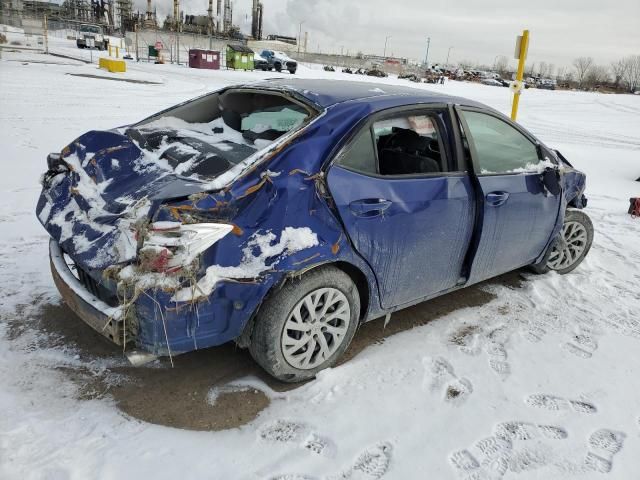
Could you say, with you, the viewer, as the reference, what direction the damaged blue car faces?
facing away from the viewer and to the right of the viewer

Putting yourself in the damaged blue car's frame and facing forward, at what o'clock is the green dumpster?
The green dumpster is roughly at 10 o'clock from the damaged blue car.

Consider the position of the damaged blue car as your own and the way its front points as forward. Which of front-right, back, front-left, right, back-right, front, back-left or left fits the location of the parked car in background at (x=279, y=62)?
front-left

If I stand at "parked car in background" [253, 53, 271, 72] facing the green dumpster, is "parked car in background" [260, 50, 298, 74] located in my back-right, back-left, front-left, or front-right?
back-left

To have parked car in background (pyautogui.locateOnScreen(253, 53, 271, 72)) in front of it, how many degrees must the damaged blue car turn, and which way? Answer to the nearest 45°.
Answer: approximately 45° to its left
